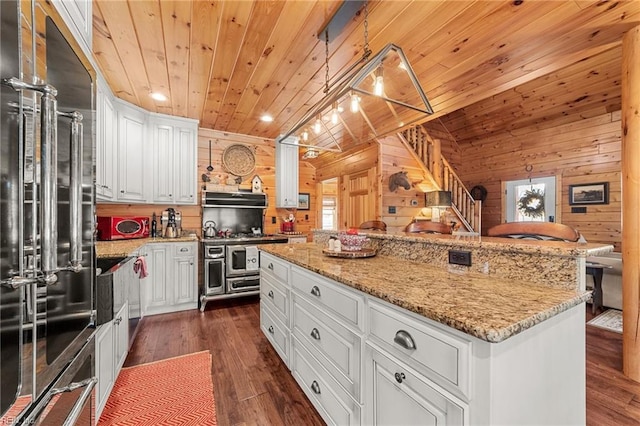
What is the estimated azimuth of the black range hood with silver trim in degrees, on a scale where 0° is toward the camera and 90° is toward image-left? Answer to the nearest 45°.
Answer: approximately 0°

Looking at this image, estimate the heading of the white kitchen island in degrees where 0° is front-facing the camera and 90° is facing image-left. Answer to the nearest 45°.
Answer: approximately 45°

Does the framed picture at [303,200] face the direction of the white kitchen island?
yes

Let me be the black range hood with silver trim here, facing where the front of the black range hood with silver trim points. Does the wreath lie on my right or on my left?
on my left

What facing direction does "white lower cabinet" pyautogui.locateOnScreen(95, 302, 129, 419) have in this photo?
to the viewer's right

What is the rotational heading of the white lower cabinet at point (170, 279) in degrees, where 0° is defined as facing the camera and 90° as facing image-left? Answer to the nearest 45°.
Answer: approximately 0°
